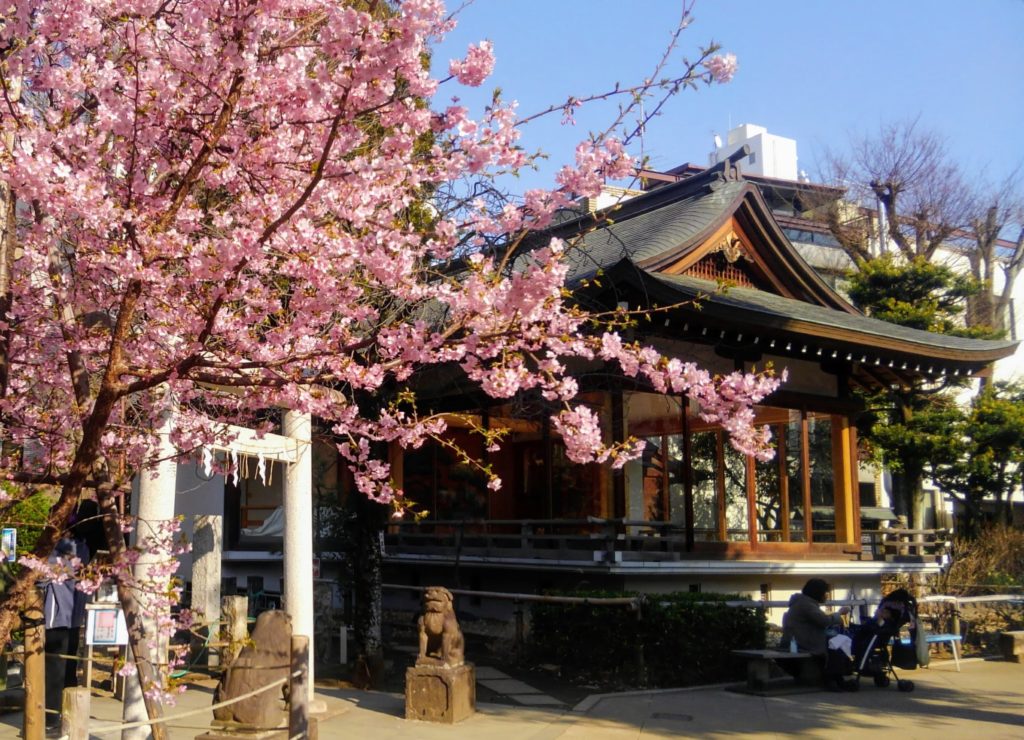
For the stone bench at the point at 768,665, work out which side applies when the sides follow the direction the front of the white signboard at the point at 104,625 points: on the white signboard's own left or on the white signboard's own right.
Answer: on the white signboard's own left

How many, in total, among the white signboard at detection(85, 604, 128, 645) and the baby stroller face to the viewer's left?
1

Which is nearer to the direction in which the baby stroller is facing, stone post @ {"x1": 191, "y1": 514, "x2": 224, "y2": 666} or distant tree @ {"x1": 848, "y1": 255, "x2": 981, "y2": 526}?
the stone post

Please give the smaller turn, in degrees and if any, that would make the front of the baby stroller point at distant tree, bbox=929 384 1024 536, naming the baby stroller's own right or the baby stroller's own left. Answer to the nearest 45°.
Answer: approximately 90° to the baby stroller's own right

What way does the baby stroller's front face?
to the viewer's left

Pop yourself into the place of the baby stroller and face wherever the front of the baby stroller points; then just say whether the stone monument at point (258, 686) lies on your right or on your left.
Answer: on your left

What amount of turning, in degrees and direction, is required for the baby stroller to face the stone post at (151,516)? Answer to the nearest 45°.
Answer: approximately 45° to its left
